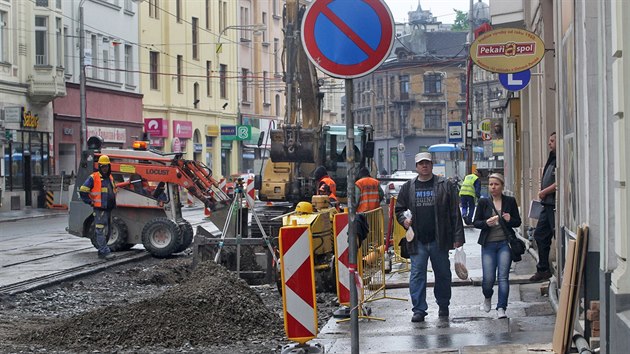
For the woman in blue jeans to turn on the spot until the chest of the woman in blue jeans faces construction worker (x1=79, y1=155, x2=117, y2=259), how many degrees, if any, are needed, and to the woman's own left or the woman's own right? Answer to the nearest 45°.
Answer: approximately 135° to the woman's own right

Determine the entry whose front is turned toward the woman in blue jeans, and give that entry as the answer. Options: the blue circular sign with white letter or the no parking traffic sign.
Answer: the blue circular sign with white letter

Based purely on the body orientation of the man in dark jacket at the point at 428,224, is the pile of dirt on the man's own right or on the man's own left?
on the man's own right

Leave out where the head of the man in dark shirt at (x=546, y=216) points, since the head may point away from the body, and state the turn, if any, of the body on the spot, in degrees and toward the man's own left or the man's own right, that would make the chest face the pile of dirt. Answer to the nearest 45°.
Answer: approximately 45° to the man's own left

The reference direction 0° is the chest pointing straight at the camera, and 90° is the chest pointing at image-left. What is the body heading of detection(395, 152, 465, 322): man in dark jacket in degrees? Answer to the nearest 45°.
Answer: approximately 0°
